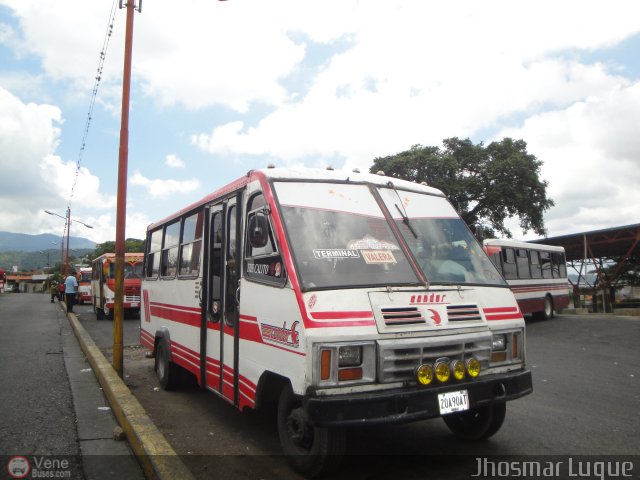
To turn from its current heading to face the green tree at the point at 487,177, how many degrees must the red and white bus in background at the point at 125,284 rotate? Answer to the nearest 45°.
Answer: approximately 45° to its left

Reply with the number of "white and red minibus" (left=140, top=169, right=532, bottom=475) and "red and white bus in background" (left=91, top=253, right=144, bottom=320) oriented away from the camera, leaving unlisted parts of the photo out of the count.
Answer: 0

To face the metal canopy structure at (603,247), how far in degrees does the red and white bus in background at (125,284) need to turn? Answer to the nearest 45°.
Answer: approximately 45° to its left

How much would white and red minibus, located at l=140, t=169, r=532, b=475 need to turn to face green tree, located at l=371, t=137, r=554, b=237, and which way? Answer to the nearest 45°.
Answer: approximately 135° to its left

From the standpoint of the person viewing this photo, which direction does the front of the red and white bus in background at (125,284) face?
facing the viewer and to the right of the viewer

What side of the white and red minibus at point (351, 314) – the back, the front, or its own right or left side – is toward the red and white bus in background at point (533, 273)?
left

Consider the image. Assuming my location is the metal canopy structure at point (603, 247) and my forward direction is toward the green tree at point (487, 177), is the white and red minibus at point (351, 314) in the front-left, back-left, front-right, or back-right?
back-left

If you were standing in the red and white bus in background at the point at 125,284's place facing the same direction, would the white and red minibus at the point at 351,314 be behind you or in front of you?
in front

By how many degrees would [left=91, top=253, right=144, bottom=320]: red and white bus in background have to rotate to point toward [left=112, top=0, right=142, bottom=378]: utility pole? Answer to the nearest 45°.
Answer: approximately 45° to its right

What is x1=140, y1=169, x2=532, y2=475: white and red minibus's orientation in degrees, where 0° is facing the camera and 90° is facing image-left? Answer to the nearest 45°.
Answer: approximately 315°
